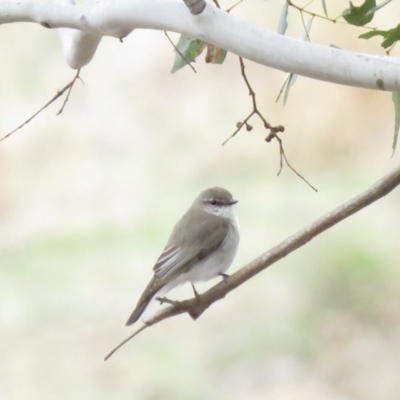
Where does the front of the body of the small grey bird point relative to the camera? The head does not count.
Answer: to the viewer's right
